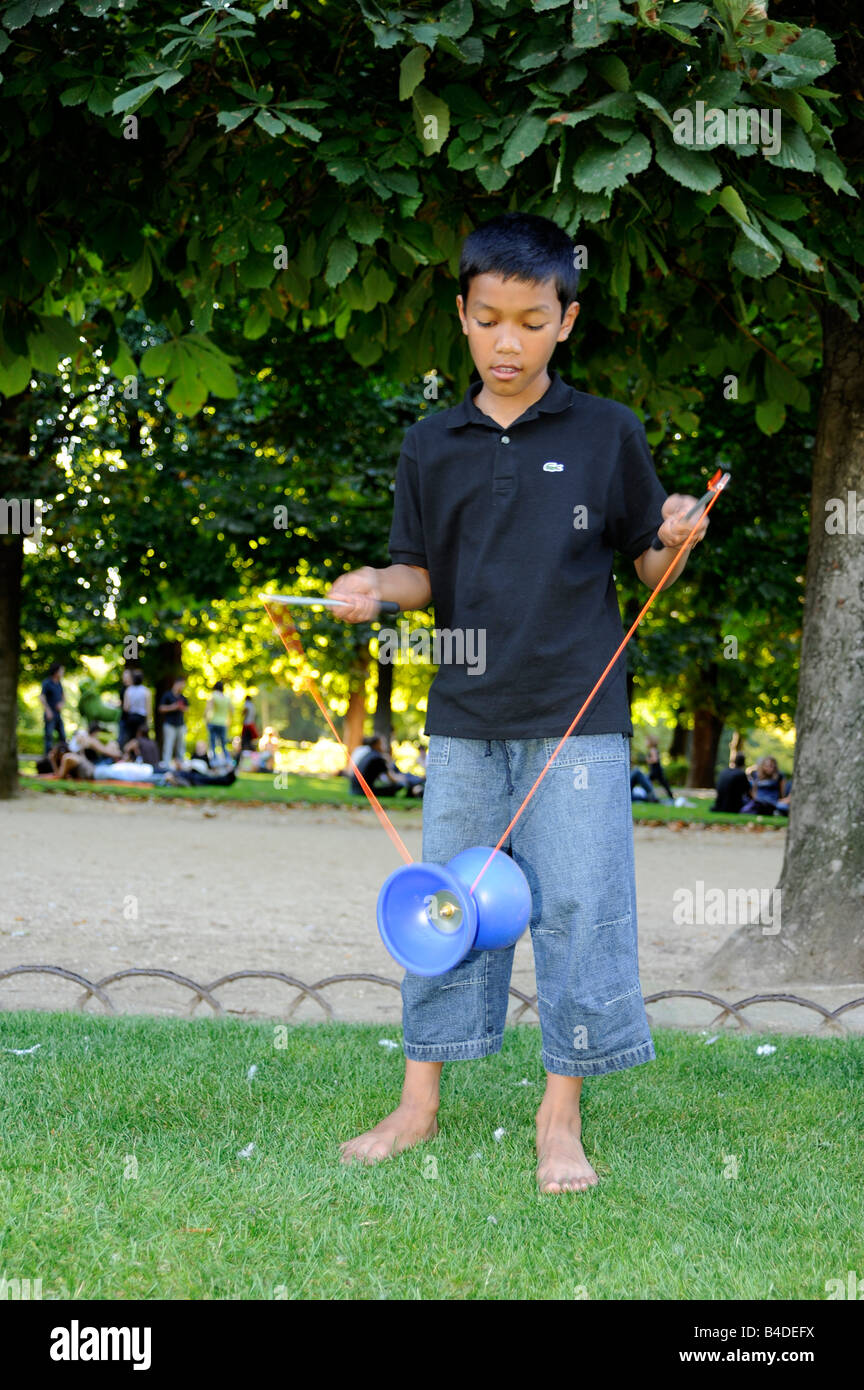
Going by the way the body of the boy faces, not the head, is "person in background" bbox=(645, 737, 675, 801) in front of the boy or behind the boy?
behind

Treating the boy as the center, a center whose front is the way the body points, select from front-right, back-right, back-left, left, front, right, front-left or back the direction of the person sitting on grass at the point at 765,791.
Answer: back

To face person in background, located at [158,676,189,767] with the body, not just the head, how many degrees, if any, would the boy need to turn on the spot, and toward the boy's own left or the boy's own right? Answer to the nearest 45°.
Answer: approximately 180°

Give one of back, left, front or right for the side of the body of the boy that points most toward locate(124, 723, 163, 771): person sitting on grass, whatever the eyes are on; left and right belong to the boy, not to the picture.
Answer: back

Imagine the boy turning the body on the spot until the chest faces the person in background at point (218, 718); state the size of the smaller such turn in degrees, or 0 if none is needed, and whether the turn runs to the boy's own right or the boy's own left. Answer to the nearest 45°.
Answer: approximately 180°

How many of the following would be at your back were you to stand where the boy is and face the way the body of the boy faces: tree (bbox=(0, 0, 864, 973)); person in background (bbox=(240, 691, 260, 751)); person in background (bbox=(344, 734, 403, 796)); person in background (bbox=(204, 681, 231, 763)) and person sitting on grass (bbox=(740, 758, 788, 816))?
5

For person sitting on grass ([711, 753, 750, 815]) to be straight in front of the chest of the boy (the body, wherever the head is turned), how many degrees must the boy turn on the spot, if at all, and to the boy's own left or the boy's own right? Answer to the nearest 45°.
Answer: approximately 180°

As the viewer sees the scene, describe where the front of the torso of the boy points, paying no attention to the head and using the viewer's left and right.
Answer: facing the viewer

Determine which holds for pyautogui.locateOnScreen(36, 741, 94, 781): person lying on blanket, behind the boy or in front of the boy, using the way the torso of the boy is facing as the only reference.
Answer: behind

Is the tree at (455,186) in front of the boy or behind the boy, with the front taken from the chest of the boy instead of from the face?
behind
